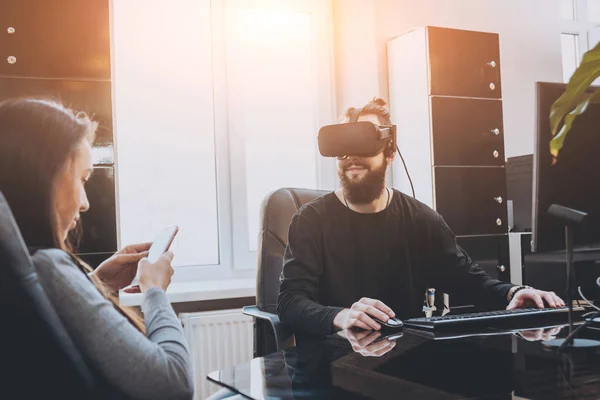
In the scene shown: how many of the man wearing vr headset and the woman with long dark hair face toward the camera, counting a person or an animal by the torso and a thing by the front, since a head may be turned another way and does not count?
1

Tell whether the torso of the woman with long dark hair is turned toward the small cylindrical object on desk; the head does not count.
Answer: yes

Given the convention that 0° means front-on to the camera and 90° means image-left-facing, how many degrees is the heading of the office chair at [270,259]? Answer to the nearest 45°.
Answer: approximately 315°

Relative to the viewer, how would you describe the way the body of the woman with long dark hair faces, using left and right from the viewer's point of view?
facing away from the viewer and to the right of the viewer

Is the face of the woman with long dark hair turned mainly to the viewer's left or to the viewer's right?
to the viewer's right

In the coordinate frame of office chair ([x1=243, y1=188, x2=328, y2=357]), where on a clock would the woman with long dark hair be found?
The woman with long dark hair is roughly at 2 o'clock from the office chair.
